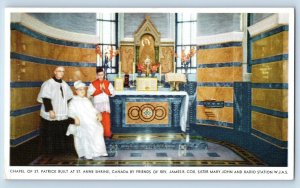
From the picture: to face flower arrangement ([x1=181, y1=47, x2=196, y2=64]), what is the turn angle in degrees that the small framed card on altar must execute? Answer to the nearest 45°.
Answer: approximately 90° to its left

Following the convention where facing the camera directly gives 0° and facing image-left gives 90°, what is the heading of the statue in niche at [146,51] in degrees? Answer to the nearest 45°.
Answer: approximately 0°

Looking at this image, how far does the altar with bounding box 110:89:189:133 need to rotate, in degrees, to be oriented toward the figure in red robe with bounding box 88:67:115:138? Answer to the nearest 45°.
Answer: approximately 90° to its right

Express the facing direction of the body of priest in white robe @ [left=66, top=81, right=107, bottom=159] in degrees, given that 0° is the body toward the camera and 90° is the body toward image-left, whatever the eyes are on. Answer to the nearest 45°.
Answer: approximately 315°
